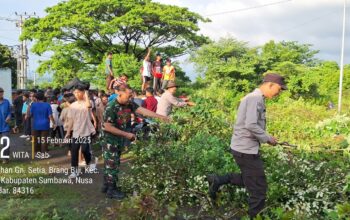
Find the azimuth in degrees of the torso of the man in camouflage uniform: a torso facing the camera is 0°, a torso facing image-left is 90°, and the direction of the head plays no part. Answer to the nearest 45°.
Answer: approximately 315°

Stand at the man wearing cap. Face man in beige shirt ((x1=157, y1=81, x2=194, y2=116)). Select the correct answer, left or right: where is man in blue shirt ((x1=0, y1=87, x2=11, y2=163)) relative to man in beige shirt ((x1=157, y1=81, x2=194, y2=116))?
left

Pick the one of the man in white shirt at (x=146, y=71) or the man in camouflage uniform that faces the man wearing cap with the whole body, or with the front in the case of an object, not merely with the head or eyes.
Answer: the man in camouflage uniform

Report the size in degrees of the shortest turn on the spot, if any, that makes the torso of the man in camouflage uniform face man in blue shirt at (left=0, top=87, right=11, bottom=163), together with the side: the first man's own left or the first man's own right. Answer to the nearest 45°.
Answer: approximately 180°

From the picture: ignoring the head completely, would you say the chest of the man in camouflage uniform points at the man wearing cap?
yes

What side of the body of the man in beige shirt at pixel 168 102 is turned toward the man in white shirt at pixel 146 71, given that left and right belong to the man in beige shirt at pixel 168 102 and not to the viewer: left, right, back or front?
left

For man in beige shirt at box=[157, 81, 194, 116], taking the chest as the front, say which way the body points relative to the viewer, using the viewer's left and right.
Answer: facing to the right of the viewer

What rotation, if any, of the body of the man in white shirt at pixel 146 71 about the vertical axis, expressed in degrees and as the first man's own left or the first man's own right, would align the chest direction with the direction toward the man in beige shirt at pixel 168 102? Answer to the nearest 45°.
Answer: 0° — they already face them
